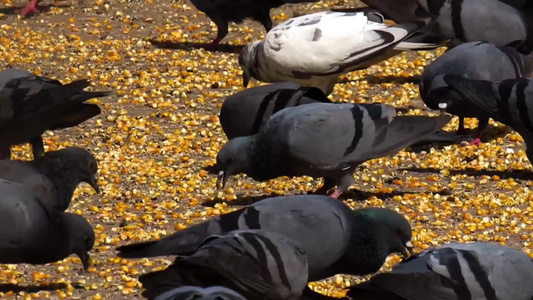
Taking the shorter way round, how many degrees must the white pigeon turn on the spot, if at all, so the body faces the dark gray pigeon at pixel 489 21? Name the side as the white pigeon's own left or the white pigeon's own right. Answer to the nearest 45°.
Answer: approximately 135° to the white pigeon's own right

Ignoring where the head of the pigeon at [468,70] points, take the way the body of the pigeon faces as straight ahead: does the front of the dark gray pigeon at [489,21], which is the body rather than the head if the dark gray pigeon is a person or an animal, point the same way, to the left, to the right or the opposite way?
the opposite way

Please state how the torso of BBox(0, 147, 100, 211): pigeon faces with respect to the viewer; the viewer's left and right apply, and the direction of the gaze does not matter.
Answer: facing to the right of the viewer

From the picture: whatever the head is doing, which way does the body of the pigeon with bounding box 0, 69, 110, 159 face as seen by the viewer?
to the viewer's left

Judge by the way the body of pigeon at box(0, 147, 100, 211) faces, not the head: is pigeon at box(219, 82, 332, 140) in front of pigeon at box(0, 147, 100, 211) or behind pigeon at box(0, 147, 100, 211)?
in front

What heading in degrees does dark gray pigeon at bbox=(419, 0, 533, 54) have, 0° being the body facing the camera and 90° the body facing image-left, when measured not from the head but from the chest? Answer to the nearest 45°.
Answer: approximately 270°

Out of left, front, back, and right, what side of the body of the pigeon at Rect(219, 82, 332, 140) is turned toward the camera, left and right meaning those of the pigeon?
left

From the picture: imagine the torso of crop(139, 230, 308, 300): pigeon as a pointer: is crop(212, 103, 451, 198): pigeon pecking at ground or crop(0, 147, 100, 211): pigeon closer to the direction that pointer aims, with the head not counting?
the pigeon pecking at ground

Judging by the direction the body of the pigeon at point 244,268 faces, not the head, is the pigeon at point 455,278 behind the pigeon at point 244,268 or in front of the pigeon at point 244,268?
in front

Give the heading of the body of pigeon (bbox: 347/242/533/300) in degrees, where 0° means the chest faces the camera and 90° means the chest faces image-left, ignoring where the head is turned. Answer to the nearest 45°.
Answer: approximately 270°

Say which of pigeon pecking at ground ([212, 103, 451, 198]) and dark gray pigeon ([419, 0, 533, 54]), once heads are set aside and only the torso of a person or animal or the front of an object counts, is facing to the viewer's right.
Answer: the dark gray pigeon
